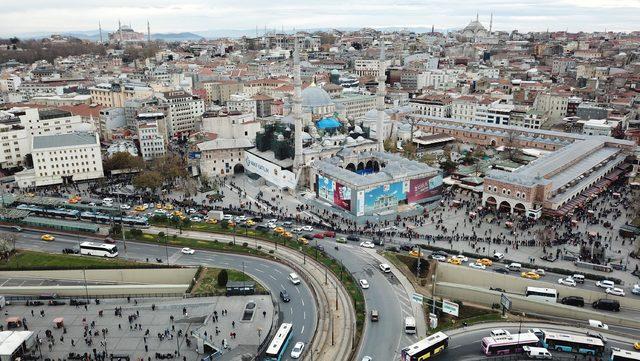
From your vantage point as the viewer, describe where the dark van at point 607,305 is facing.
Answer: facing to the left of the viewer

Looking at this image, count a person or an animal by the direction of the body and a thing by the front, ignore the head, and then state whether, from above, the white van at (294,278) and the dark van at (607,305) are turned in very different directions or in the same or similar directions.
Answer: very different directions

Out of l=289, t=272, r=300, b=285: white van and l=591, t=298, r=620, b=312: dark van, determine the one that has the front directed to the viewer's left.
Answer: the dark van

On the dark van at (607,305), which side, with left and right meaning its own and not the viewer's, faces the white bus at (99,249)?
front

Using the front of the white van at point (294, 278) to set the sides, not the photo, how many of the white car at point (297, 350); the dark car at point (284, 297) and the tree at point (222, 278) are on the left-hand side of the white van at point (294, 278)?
0

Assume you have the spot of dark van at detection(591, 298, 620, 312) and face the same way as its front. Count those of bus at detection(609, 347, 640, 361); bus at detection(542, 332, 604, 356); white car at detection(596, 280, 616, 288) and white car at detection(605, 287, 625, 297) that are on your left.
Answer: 2

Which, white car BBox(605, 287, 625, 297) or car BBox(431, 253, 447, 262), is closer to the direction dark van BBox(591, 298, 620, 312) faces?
the car

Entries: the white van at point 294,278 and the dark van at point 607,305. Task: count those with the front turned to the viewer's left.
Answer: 1

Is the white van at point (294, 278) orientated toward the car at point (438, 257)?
no

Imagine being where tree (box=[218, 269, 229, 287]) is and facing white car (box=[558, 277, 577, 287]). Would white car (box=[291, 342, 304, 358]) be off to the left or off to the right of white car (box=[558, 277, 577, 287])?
right

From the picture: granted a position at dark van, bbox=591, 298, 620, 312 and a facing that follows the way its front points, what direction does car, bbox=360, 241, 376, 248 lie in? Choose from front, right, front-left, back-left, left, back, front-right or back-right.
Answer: front

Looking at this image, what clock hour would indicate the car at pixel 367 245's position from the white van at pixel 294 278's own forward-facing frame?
The car is roughly at 9 o'clock from the white van.
